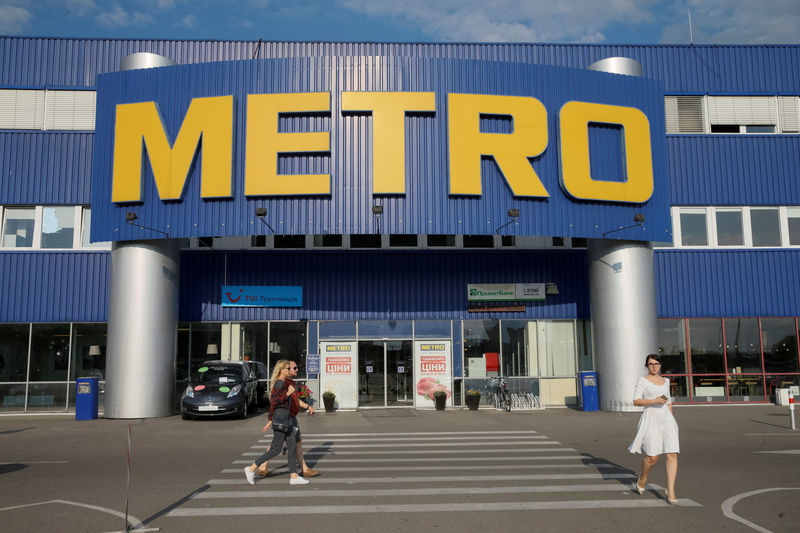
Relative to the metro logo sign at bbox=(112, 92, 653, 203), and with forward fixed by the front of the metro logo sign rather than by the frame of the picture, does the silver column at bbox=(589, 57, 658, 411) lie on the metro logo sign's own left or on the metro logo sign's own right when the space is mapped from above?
on the metro logo sign's own left

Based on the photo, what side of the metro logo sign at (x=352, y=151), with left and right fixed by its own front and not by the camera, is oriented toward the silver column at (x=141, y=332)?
right

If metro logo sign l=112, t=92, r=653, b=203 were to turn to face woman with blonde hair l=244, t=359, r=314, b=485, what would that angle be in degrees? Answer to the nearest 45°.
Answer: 0° — it already faces them

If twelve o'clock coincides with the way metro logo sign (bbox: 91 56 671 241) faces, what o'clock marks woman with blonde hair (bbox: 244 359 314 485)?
The woman with blonde hair is roughly at 12 o'clock from the metro logo sign.

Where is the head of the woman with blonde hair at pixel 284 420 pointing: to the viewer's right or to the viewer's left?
to the viewer's right

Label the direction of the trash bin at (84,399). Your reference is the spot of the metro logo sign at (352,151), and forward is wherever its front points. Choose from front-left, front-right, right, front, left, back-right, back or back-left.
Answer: right
